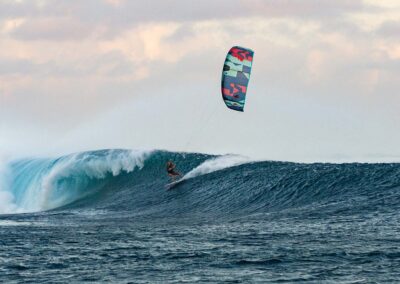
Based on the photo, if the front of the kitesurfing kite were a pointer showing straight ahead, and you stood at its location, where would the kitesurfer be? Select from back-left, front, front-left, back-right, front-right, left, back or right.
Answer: front-right
